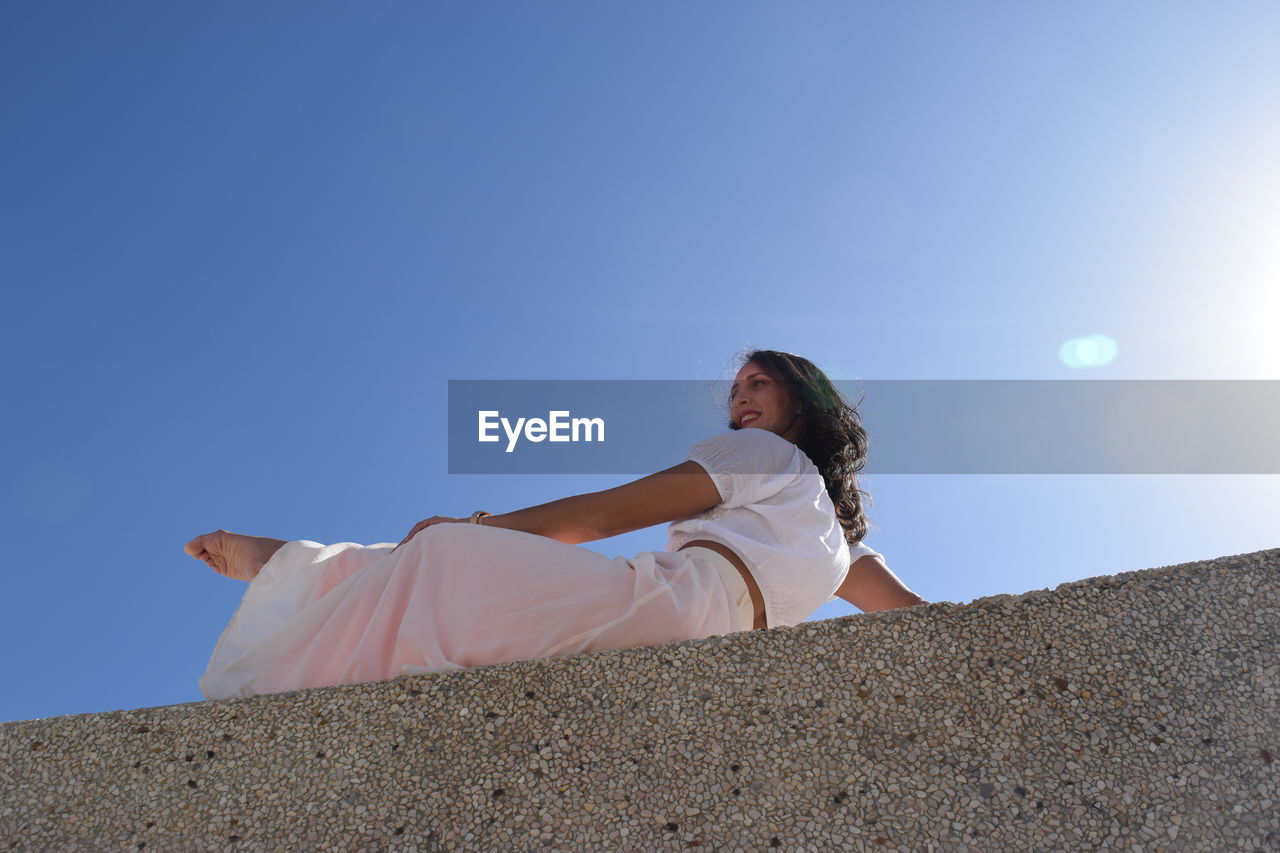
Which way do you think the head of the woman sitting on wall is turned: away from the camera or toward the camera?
toward the camera

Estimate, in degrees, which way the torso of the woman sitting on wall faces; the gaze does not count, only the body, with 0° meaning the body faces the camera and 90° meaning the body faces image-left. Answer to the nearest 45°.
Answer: approximately 90°
